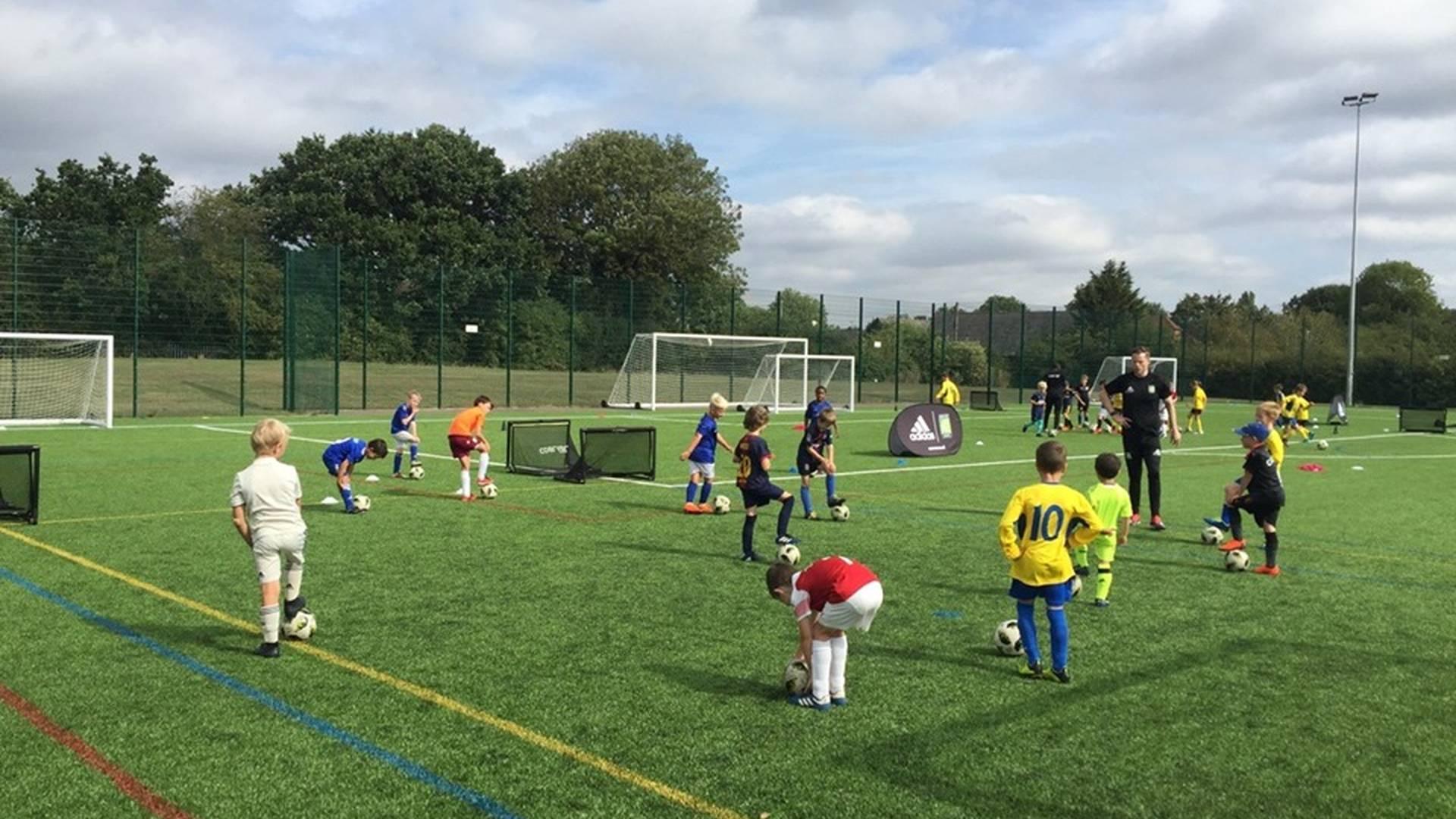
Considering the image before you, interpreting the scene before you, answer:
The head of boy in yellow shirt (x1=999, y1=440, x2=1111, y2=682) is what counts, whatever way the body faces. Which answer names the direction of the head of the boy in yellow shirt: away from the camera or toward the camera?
away from the camera

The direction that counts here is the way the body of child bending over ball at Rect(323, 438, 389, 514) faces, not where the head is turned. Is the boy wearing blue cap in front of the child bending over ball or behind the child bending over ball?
in front

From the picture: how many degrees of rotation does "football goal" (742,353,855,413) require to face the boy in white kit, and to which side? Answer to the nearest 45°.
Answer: approximately 45° to its right

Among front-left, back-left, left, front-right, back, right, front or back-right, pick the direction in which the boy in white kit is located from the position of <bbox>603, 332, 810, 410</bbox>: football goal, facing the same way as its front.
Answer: front-right

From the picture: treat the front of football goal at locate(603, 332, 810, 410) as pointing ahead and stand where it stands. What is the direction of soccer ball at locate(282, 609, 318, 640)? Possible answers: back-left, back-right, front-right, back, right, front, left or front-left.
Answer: front-right

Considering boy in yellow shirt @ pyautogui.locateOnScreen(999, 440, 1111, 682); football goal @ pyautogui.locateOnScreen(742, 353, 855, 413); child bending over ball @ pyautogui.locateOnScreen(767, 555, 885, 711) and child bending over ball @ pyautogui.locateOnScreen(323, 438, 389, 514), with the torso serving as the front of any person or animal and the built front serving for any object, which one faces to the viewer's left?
child bending over ball @ pyautogui.locateOnScreen(767, 555, 885, 711)

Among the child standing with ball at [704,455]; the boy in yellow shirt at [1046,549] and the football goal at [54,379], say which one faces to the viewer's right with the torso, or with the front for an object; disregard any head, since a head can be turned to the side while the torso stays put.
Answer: the child standing with ball

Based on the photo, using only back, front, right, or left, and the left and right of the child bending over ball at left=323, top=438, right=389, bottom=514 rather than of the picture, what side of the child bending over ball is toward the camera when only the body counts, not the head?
right

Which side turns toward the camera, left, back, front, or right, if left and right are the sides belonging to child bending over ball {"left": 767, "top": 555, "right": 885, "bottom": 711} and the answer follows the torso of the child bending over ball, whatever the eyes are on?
left

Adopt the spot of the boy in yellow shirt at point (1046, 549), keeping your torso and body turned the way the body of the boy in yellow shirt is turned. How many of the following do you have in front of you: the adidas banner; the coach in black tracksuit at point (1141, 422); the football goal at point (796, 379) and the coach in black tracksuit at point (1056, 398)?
4

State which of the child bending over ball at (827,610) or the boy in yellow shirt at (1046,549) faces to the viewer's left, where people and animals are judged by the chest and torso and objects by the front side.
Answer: the child bending over ball

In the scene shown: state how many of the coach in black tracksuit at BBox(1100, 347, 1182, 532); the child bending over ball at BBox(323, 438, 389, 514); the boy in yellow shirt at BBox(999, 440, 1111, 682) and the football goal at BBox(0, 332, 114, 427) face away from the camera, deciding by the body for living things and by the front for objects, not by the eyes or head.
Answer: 1

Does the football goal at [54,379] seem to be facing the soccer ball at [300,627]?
yes

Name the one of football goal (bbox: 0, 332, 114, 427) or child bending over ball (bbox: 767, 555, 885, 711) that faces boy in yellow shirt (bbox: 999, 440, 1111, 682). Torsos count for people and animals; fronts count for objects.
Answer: the football goal

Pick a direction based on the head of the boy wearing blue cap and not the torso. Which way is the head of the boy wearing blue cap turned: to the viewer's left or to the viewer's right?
to the viewer's left

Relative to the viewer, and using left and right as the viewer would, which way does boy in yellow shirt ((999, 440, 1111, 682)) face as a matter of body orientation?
facing away from the viewer

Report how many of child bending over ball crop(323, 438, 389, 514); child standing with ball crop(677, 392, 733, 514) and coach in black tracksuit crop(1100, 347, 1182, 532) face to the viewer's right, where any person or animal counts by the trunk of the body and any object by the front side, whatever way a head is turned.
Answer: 2

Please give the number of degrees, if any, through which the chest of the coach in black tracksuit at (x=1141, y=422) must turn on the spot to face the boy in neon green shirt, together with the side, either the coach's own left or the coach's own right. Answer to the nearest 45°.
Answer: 0° — they already face them

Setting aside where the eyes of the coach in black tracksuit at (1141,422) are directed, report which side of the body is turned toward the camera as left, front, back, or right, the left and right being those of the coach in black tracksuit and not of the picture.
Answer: front

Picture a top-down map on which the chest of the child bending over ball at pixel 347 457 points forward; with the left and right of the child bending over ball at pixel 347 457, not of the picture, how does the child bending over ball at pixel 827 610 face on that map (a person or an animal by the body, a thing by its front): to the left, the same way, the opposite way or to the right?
the opposite way

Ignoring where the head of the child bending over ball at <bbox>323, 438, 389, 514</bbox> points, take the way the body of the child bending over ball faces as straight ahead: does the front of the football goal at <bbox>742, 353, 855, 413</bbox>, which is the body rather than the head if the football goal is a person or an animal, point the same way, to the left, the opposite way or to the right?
to the right

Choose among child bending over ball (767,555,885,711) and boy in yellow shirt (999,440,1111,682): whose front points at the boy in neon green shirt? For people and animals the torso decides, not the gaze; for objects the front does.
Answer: the boy in yellow shirt
